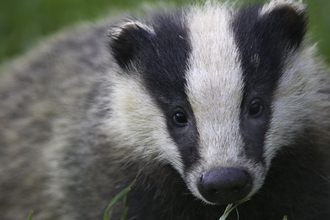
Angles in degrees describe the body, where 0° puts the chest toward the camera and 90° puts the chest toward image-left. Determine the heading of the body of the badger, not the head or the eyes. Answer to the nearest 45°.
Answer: approximately 315°
